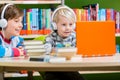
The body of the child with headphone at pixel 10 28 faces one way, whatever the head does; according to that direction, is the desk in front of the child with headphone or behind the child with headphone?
in front

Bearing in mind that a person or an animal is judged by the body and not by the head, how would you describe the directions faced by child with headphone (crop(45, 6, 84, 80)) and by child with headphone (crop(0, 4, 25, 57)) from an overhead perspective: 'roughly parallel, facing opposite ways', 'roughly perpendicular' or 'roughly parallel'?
roughly parallel

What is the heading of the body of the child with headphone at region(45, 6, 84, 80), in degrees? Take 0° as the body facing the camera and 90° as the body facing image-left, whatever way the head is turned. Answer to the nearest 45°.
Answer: approximately 315°

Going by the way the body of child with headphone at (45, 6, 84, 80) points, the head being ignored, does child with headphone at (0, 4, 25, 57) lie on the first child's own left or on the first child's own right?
on the first child's own right

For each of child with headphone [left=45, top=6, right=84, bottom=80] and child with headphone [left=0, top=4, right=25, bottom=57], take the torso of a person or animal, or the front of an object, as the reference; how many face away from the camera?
0

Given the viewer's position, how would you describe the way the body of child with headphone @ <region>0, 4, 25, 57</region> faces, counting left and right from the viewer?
facing the viewer and to the right of the viewer

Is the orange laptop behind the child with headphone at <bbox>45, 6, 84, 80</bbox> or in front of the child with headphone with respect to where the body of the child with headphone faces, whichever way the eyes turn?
in front
